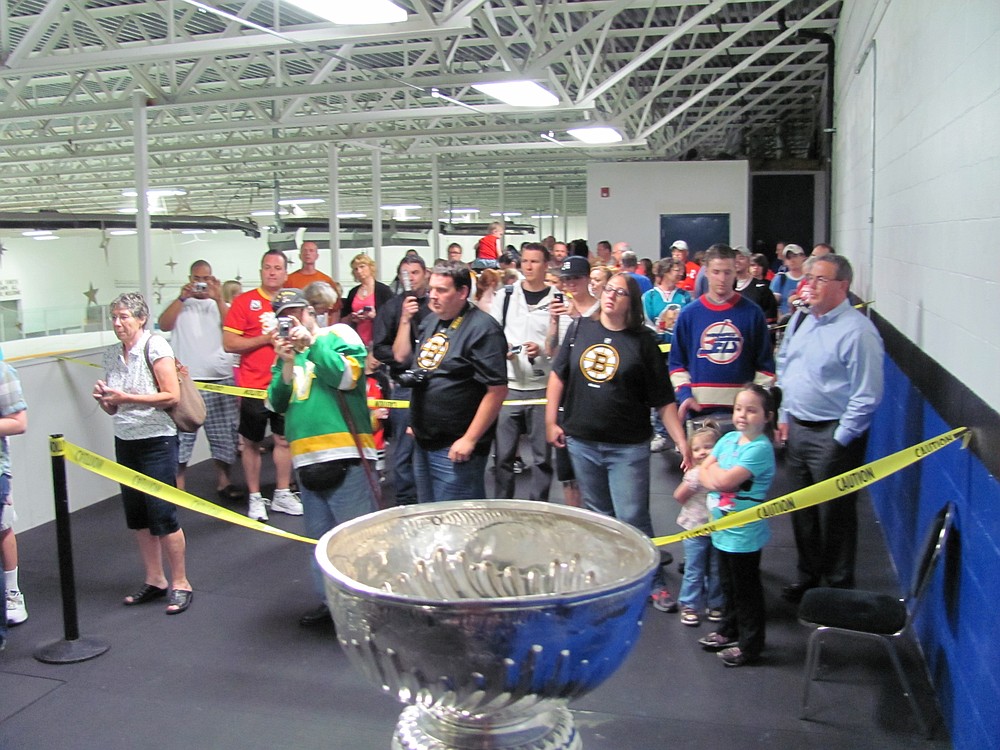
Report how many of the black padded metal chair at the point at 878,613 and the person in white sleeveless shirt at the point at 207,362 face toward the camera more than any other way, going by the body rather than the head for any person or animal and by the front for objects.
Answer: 1

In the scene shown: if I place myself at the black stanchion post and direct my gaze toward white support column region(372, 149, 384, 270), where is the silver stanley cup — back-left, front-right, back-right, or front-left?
back-right

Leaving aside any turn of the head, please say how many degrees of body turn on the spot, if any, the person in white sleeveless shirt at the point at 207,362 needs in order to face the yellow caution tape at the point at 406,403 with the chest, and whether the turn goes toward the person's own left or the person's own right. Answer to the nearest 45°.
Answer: approximately 45° to the person's own left

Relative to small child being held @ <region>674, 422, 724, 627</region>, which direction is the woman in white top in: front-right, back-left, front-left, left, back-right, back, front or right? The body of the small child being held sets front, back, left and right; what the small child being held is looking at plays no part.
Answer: front-right

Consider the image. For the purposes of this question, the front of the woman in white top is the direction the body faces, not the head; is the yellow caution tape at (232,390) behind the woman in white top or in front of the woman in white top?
behind

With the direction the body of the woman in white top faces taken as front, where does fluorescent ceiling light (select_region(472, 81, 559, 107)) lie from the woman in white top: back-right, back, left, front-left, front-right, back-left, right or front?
back

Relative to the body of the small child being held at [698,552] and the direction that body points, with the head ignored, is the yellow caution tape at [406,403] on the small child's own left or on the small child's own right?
on the small child's own right

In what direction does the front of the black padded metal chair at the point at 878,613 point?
to the viewer's left
